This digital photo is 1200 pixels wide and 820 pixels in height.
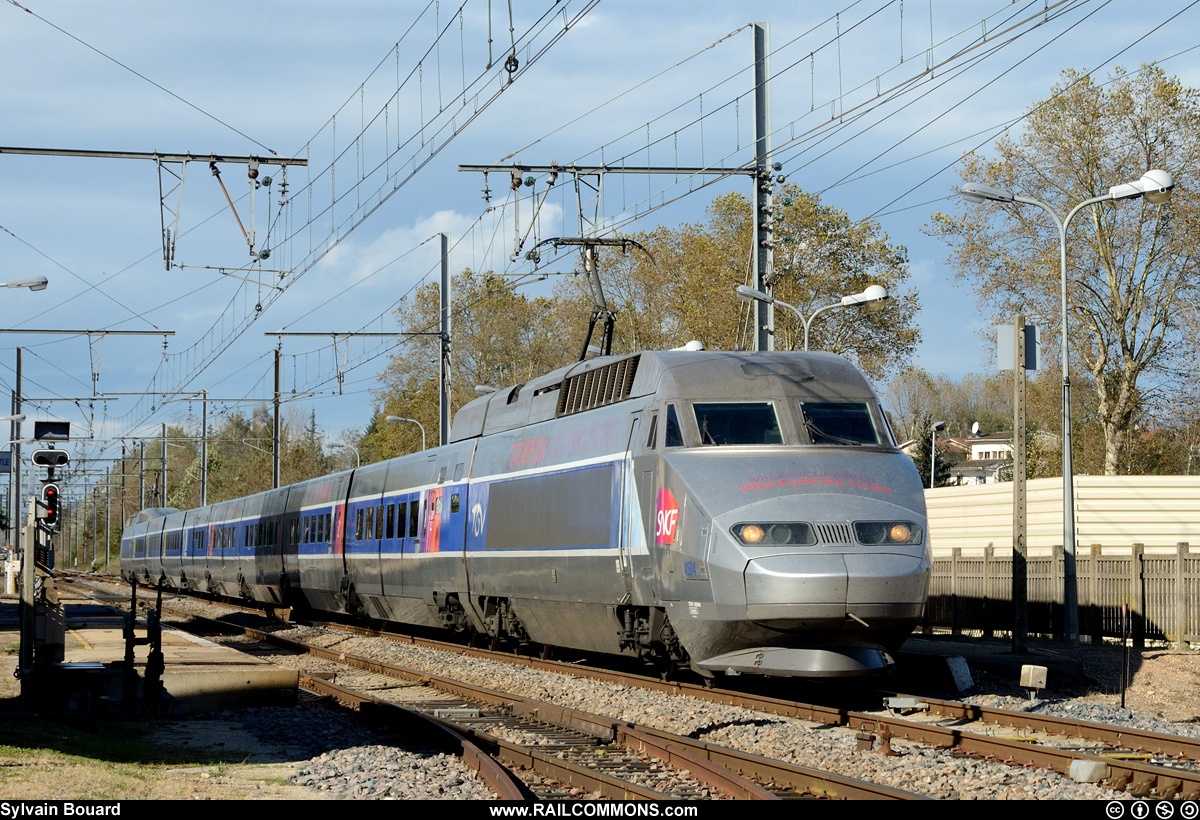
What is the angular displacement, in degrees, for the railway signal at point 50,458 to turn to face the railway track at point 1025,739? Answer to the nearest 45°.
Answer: approximately 45° to its left

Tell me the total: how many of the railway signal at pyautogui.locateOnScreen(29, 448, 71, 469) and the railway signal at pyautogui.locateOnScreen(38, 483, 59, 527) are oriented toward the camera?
2

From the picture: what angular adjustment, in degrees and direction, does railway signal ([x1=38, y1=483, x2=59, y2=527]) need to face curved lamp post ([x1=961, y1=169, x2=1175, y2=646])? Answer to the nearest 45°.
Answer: approximately 90° to its left

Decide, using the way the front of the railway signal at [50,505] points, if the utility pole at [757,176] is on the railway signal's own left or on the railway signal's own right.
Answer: on the railway signal's own left

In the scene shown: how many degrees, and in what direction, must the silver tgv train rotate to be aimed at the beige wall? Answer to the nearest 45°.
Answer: approximately 90° to its left
